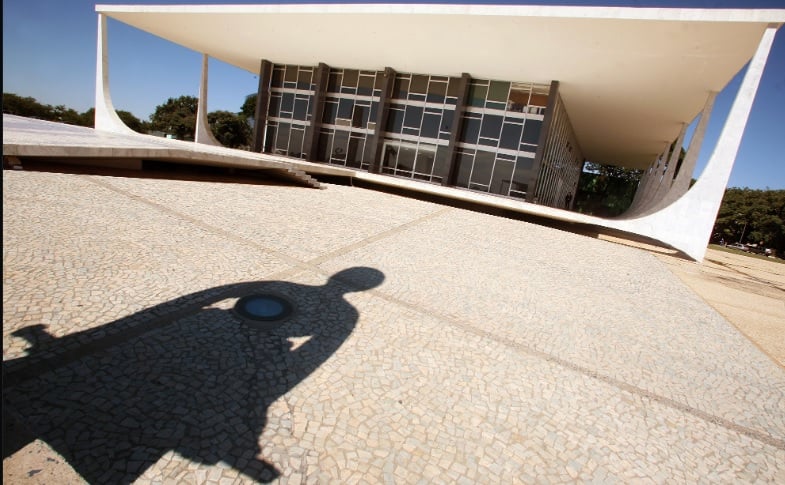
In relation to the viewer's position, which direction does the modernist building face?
facing the viewer
